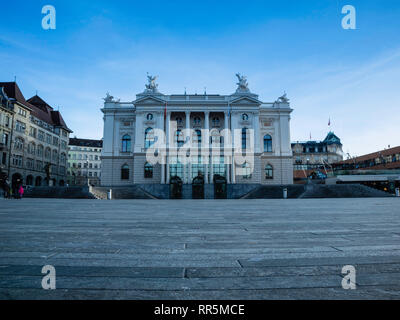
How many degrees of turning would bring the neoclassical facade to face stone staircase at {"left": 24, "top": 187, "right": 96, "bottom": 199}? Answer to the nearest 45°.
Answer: approximately 45° to its right

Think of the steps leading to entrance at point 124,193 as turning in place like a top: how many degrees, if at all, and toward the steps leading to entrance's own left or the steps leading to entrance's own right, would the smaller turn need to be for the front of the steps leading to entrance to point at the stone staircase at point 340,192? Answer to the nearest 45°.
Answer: approximately 90° to the steps leading to entrance's own left

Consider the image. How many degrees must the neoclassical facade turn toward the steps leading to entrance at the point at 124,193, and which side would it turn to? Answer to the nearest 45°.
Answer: approximately 45° to its right

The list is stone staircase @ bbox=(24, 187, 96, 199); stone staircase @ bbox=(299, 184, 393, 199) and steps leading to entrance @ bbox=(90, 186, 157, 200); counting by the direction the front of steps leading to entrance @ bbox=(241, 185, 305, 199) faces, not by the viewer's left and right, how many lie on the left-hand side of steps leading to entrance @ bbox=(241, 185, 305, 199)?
1

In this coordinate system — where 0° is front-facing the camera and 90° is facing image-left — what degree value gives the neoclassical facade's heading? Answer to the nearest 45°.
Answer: approximately 0°

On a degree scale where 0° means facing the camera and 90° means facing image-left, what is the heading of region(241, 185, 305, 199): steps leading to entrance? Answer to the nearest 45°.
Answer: approximately 0°

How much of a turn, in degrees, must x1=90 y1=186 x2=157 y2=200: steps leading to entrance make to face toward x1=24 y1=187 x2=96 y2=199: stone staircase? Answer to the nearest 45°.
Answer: approximately 90° to its right

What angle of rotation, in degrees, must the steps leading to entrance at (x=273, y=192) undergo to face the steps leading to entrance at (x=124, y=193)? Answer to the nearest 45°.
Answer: approximately 90° to its right
